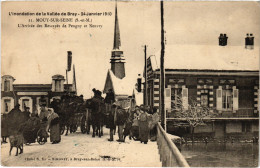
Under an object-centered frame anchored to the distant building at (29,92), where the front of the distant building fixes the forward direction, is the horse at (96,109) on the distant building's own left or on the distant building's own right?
on the distant building's own left

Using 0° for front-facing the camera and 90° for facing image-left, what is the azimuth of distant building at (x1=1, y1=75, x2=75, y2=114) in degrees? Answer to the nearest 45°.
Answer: approximately 0°

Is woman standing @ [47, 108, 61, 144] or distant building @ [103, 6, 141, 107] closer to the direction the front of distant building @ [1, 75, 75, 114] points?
the woman standing

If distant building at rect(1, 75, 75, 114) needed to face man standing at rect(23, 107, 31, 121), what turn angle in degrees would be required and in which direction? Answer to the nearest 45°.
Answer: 0° — it already faces them

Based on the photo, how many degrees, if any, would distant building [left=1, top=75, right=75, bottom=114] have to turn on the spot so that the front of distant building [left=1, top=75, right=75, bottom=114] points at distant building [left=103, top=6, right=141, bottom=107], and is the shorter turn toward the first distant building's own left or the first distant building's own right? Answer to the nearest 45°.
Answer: approximately 90° to the first distant building's own left
